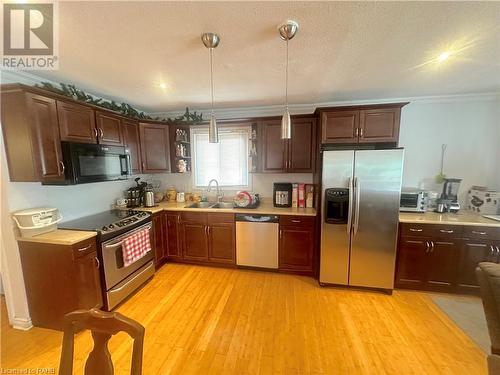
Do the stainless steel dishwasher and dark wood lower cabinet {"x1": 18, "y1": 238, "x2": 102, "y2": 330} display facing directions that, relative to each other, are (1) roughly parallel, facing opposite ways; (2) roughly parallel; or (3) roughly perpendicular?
roughly perpendicular

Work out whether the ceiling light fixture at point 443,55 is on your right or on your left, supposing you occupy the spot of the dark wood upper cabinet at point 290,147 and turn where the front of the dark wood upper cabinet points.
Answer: on your left

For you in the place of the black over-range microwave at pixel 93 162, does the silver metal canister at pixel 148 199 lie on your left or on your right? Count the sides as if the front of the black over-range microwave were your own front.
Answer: on your left

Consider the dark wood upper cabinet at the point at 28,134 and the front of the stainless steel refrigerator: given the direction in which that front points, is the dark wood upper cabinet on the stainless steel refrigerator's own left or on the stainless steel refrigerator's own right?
on the stainless steel refrigerator's own right

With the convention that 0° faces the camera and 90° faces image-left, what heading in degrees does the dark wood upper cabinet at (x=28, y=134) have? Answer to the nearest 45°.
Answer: approximately 315°

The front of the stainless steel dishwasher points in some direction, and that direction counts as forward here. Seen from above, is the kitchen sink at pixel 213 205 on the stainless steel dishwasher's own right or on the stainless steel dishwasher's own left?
on the stainless steel dishwasher's own right

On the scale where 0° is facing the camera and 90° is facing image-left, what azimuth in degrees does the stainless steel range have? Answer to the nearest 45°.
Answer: approximately 315°

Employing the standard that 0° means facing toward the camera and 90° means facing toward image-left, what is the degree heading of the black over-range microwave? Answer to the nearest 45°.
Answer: approximately 315°
